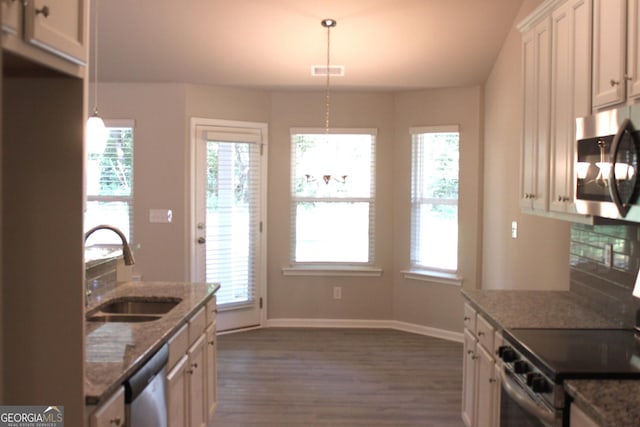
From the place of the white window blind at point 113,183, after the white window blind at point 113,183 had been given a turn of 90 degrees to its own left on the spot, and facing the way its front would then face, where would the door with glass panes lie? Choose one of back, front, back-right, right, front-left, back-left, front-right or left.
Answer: front

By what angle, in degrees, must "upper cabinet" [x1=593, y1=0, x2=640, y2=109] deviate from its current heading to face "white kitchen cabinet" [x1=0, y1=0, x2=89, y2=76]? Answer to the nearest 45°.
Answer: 0° — it already faces it

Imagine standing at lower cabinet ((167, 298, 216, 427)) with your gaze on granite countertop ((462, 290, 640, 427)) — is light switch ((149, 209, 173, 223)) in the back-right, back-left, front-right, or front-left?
back-left

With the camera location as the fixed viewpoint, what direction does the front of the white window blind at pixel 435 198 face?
facing the viewer and to the left of the viewer

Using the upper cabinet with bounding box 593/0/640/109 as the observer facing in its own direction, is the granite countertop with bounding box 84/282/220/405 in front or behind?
in front

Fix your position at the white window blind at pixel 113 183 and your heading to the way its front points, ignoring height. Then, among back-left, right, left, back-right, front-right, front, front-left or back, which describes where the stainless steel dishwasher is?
front

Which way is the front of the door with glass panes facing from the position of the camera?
facing the viewer and to the right of the viewer

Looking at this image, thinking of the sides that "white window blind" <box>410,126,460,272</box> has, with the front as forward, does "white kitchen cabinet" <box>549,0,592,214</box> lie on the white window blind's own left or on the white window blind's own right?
on the white window blind's own left

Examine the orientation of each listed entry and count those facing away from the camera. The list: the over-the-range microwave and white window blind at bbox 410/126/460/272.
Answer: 0

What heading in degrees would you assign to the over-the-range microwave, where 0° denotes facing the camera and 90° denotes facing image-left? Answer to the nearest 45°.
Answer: approximately 45°

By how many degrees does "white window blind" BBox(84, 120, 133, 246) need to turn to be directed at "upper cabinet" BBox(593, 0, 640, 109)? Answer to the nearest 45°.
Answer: approximately 45° to its left

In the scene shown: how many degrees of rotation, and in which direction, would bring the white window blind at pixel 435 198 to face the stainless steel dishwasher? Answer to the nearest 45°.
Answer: approximately 45° to its left

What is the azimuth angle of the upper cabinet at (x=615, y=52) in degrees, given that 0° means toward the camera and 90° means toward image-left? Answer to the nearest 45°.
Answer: approximately 45°

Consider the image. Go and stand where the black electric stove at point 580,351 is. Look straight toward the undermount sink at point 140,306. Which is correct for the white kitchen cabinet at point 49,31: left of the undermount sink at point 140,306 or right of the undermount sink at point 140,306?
left

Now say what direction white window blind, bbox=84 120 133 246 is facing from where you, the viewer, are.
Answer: facing the viewer
